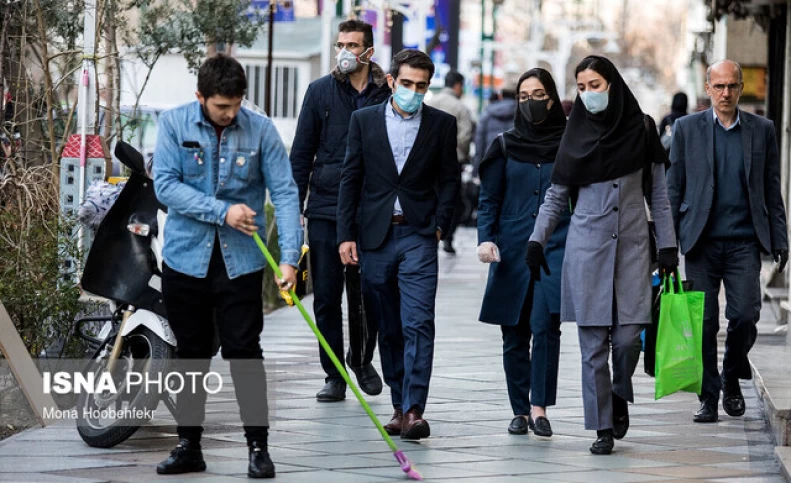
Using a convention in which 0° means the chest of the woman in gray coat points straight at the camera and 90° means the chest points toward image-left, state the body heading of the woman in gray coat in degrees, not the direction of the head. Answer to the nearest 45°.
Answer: approximately 0°

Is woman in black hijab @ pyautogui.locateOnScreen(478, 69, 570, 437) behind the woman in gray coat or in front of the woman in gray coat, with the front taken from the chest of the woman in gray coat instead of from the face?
behind

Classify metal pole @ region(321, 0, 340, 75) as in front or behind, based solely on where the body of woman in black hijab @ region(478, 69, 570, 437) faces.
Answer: behind

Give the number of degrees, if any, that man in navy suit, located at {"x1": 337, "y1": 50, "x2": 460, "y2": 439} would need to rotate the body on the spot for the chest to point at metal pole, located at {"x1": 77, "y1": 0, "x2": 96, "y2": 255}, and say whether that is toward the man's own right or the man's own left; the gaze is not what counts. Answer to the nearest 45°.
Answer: approximately 135° to the man's own right
